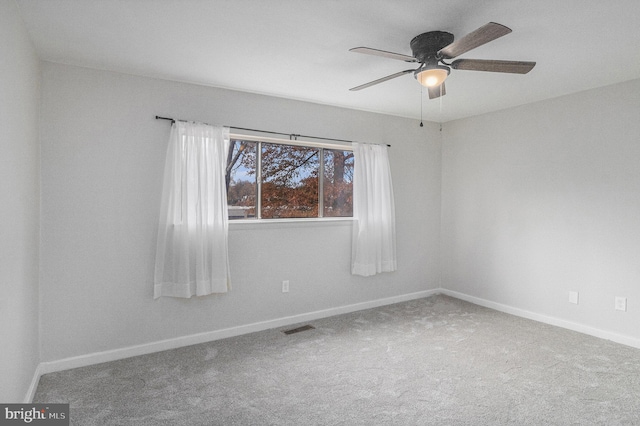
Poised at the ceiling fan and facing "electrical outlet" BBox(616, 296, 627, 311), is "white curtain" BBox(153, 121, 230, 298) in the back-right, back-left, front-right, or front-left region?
back-left

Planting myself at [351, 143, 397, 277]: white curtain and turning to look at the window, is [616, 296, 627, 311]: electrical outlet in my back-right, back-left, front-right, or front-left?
back-left

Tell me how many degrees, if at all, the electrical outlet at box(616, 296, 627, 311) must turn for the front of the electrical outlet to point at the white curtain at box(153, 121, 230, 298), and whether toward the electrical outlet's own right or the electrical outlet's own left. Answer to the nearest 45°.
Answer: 0° — it already faces it

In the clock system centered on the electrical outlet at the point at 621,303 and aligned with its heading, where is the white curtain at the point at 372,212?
The white curtain is roughly at 1 o'clock from the electrical outlet.

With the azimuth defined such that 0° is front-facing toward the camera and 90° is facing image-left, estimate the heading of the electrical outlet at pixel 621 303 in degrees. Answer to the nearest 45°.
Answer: approximately 45°

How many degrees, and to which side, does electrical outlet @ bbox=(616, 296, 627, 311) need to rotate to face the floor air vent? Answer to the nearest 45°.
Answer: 0° — it already faces it

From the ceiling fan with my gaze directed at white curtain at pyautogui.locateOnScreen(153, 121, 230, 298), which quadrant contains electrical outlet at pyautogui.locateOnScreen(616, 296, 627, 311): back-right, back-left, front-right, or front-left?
back-right

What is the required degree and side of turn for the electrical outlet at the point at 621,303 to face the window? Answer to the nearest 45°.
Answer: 0° — it already faces it
